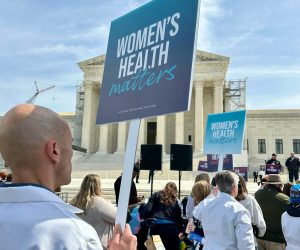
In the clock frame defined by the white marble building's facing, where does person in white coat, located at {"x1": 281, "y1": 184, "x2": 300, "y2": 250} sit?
The person in white coat is roughly at 12 o'clock from the white marble building.

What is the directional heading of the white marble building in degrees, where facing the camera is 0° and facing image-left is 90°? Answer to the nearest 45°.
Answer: approximately 0°

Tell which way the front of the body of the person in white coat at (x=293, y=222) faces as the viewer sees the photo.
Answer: away from the camera

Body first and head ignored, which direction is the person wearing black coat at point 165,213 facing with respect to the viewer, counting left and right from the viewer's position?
facing away from the viewer

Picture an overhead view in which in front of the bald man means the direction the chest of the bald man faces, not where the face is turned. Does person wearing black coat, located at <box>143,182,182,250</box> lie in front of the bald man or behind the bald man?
in front

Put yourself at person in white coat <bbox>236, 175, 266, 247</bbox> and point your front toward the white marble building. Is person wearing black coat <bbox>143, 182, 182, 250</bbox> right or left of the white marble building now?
left

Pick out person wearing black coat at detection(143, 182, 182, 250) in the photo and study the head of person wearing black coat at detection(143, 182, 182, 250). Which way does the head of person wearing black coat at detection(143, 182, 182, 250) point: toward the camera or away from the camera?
away from the camera

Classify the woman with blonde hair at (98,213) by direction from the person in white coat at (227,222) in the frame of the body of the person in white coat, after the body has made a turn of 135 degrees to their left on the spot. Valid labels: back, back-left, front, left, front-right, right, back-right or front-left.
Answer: front

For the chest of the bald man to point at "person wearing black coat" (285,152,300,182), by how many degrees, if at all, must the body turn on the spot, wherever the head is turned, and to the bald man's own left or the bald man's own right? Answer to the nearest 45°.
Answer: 0° — they already face them

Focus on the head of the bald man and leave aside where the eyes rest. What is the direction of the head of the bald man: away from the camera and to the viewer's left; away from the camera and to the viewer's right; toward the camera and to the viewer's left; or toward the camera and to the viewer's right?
away from the camera and to the viewer's right

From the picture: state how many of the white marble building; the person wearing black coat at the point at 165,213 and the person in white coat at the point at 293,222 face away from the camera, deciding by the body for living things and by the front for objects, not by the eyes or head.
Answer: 2

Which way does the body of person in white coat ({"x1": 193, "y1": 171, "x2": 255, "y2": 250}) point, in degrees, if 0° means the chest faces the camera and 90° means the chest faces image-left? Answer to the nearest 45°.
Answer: approximately 225°

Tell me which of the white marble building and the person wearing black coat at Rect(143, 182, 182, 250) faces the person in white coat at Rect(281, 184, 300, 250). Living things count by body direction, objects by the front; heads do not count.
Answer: the white marble building

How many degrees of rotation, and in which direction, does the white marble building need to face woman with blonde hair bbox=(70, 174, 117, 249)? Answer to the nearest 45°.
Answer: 0° — it already faces them
